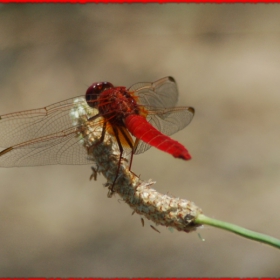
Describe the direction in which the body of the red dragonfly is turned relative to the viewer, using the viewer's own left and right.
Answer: facing away from the viewer and to the left of the viewer
